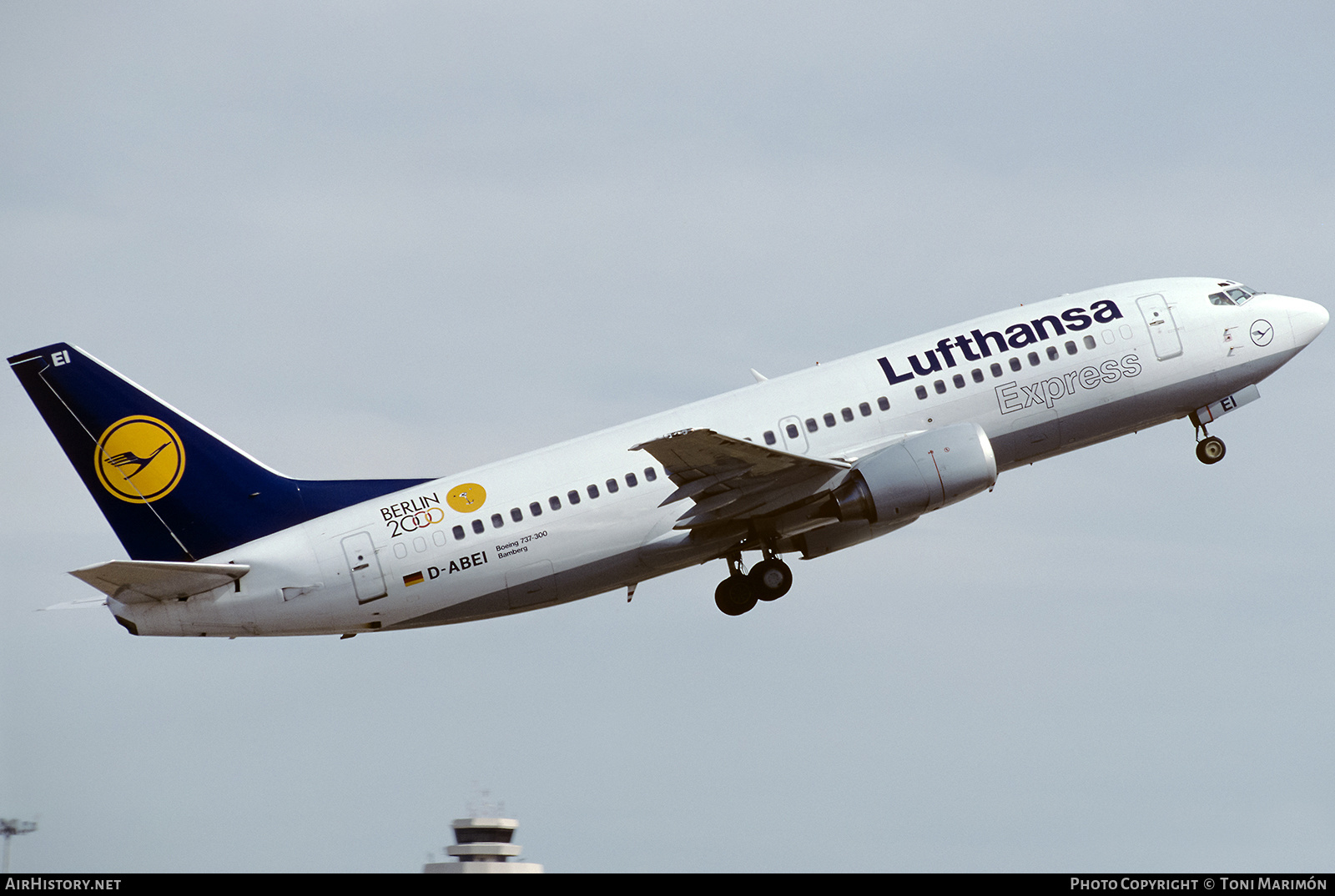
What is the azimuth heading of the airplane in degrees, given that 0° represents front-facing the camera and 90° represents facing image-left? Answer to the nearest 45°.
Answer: approximately 270°
